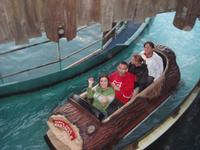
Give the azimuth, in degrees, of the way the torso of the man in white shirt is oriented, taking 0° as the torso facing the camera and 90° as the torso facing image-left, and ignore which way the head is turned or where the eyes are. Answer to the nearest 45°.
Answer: approximately 45°

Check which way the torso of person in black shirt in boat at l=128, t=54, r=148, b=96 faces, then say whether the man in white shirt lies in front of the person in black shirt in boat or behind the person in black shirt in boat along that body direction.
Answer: behind

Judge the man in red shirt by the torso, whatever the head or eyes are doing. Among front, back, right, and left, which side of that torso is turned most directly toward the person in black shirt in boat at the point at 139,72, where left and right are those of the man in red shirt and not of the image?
back

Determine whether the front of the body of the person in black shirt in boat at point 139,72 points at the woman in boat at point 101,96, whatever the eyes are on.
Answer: yes

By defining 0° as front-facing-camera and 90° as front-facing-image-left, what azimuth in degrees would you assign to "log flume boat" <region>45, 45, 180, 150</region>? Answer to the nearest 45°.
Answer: approximately 45°

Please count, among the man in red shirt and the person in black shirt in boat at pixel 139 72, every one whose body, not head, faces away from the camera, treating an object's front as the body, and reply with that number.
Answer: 0

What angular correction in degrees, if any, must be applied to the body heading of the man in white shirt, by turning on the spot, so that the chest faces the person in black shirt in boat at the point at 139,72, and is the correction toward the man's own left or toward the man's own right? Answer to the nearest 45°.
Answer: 0° — they already face them

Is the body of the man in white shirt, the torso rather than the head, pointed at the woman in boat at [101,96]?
yes

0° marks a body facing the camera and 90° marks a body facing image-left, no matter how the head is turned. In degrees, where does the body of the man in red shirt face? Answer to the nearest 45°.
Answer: approximately 45°
